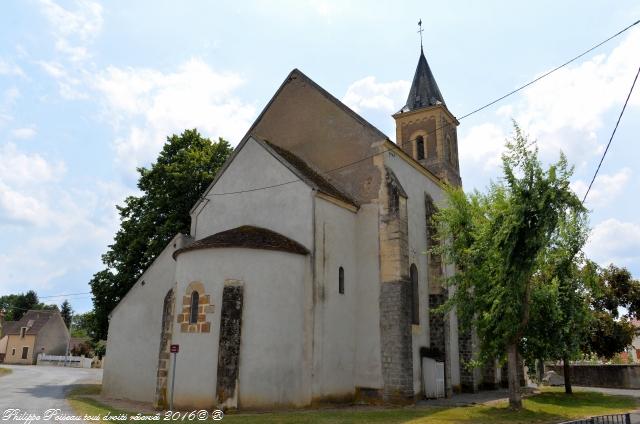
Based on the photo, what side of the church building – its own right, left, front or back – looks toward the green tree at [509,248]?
right

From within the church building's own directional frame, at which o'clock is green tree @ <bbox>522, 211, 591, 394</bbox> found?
The green tree is roughly at 2 o'clock from the church building.

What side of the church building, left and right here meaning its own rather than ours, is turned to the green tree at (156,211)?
left

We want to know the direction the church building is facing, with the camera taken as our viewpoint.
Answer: facing away from the viewer and to the right of the viewer

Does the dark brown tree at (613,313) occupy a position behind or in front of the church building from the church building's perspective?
in front
